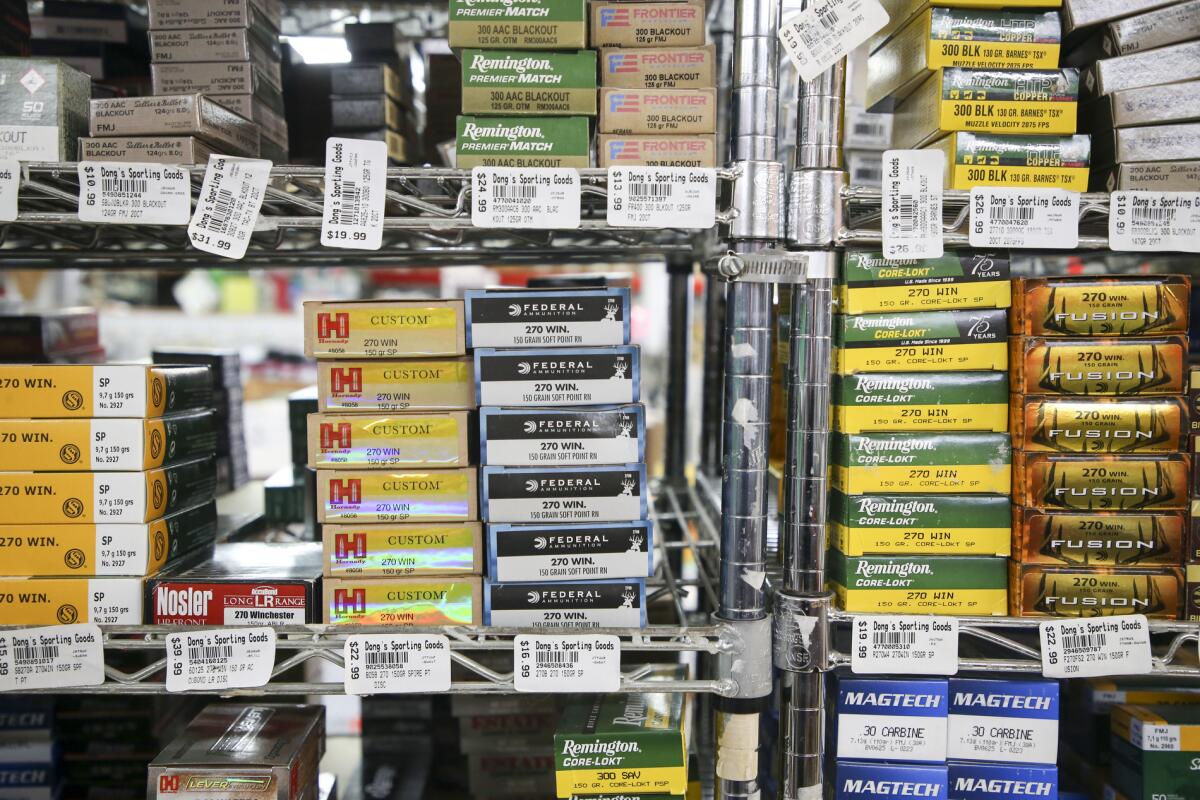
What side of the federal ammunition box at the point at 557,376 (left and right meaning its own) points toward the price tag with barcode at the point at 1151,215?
left

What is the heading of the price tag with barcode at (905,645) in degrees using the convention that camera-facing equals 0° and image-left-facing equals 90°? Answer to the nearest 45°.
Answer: approximately 0°

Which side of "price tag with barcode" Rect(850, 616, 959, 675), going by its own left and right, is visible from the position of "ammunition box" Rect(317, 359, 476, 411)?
right

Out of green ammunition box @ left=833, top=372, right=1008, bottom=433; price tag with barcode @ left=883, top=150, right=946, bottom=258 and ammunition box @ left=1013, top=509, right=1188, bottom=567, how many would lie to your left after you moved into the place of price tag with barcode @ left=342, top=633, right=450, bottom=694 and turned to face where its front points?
3

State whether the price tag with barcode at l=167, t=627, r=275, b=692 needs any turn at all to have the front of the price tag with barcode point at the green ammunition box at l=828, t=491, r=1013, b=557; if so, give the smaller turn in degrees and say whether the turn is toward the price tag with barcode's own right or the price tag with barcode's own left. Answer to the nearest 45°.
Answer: approximately 90° to the price tag with barcode's own left
